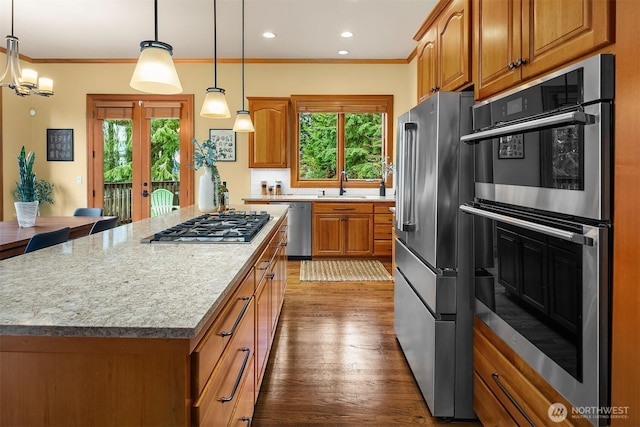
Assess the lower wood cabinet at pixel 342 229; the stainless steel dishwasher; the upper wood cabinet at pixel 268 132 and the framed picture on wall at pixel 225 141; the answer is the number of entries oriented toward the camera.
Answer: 4

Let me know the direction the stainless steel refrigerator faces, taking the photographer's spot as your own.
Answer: facing the viewer and to the left of the viewer

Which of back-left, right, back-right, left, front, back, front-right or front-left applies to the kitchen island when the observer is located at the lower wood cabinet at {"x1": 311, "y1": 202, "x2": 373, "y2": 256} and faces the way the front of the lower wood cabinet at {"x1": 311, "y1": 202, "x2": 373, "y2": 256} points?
front

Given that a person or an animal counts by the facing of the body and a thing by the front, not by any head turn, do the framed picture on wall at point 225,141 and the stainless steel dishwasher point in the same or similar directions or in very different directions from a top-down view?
same or similar directions

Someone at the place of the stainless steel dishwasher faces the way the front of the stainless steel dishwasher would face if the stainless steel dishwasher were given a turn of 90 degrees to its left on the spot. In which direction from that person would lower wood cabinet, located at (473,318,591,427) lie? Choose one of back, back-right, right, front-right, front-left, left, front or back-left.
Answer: right

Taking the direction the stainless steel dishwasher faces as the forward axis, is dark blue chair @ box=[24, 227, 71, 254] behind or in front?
in front

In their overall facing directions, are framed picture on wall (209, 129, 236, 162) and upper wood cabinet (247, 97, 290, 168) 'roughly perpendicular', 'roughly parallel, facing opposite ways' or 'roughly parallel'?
roughly parallel

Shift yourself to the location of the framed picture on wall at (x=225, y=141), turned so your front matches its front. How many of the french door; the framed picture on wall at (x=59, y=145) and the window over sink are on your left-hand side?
1

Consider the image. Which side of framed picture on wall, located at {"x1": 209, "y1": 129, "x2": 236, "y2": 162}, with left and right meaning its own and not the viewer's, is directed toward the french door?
right

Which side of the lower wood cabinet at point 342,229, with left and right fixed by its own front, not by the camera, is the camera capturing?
front

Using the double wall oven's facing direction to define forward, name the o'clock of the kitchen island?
The kitchen island is roughly at 12 o'clock from the double wall oven.
